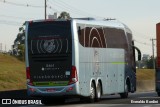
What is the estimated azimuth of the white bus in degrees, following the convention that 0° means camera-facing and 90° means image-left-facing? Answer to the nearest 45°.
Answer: approximately 225°
